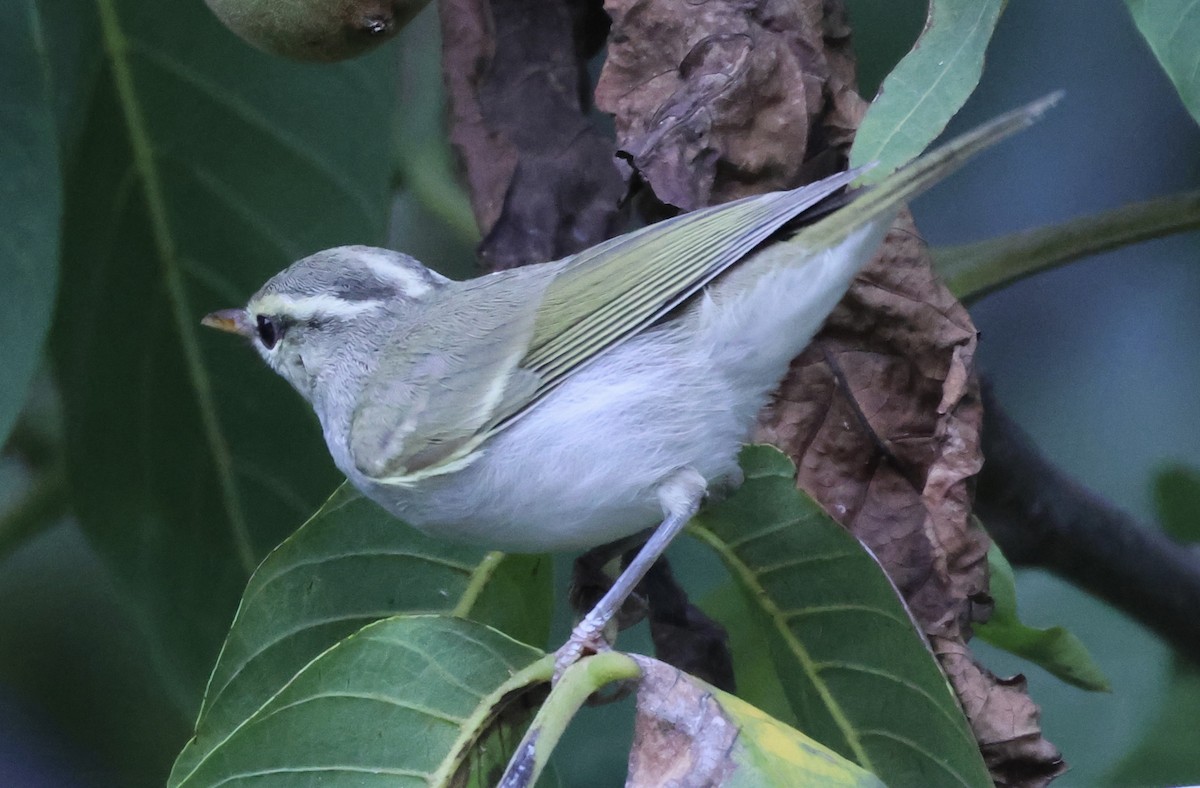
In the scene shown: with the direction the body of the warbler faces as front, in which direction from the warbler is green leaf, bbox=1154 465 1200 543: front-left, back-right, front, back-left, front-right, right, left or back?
back-right

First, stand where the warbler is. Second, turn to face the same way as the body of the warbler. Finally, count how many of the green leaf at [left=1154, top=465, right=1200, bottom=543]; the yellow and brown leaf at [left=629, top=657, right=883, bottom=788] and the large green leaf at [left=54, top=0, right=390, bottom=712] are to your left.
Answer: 1

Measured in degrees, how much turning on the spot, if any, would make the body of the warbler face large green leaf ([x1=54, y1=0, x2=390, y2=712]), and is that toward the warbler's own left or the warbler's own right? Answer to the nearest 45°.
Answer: approximately 45° to the warbler's own right

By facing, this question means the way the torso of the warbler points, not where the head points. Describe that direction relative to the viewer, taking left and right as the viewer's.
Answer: facing to the left of the viewer

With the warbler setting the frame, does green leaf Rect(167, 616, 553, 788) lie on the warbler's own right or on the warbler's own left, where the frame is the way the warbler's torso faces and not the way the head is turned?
on the warbler's own left
